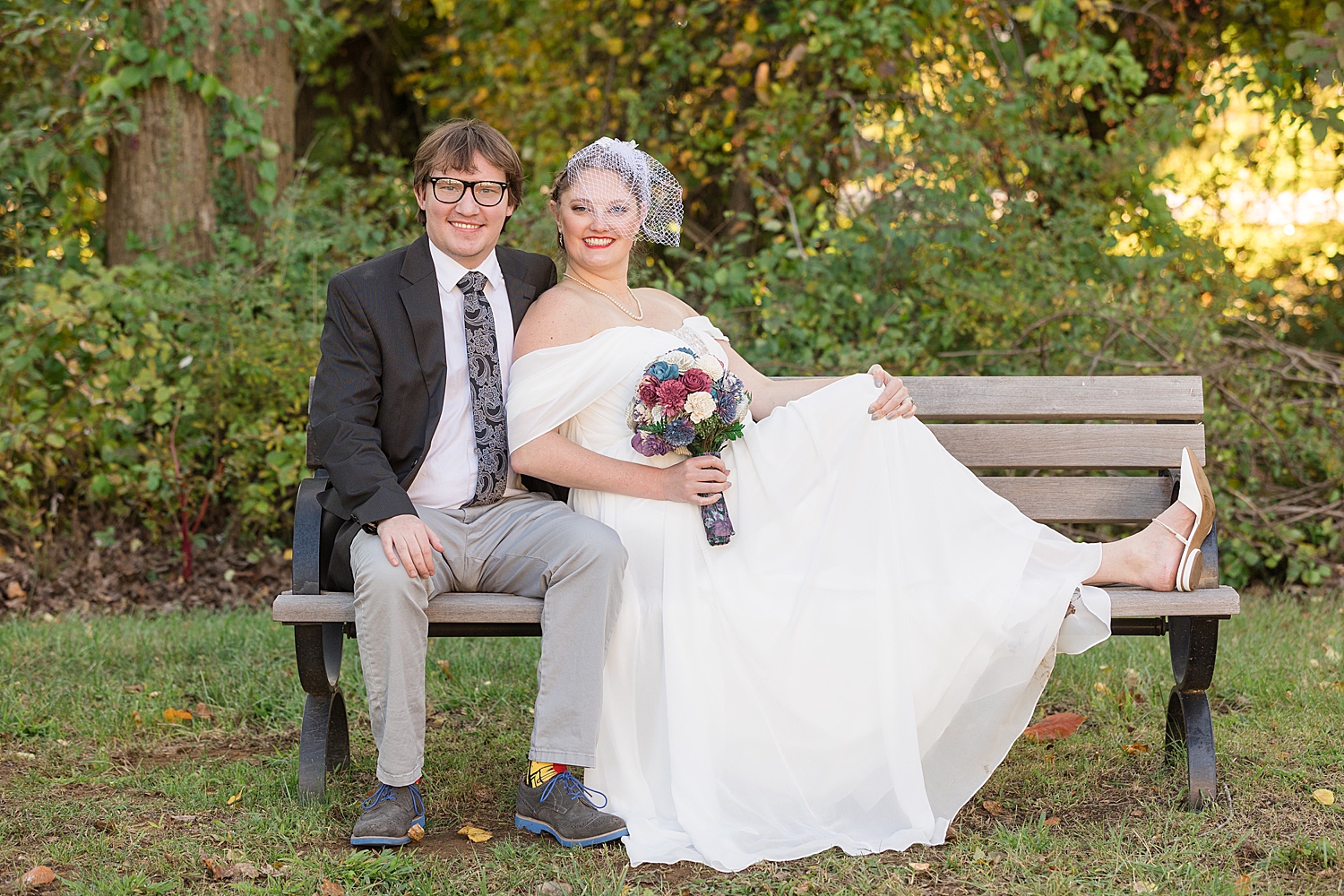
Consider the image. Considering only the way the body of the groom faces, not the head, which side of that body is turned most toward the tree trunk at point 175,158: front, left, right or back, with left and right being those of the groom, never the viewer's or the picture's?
back

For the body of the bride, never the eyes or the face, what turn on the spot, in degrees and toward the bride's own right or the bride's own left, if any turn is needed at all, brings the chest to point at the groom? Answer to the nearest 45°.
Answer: approximately 135° to the bride's own right

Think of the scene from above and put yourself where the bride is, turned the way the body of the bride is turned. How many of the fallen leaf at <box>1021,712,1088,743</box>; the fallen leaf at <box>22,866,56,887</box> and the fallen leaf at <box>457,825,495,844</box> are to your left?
1

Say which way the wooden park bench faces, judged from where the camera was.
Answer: facing the viewer

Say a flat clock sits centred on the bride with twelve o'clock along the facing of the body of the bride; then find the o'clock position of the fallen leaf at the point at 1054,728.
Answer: The fallen leaf is roughly at 9 o'clock from the bride.

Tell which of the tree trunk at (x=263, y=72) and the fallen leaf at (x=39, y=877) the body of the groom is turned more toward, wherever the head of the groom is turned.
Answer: the fallen leaf

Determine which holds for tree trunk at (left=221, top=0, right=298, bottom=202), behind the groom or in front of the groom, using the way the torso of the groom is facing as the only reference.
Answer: behind

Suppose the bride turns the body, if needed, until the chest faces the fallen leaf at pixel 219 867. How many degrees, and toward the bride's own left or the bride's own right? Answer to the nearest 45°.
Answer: approximately 90° to the bride's own right

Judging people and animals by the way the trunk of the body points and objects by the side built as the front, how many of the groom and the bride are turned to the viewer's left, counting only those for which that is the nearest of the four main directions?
0

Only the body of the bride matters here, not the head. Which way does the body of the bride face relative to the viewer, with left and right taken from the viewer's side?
facing the viewer and to the right of the viewer

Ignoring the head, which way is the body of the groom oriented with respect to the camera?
toward the camera

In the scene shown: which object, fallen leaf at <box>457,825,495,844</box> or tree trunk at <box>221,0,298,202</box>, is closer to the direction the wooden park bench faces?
the fallen leaf

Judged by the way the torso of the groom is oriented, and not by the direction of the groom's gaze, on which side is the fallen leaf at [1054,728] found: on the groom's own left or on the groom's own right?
on the groom's own left
